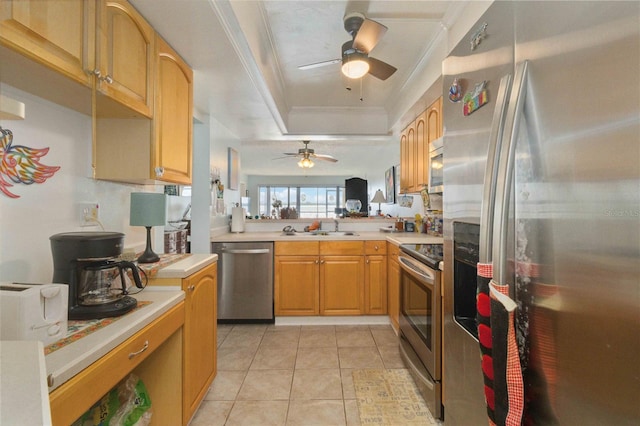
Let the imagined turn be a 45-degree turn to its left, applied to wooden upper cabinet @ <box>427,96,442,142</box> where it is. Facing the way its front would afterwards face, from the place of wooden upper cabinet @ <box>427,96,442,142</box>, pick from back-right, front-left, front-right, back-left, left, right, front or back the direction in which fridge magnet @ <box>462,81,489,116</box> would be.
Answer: front-left

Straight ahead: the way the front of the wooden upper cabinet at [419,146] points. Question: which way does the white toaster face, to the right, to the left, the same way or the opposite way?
the opposite way

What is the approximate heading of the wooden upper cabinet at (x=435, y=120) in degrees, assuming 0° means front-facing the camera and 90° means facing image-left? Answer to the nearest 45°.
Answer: approximately 90°

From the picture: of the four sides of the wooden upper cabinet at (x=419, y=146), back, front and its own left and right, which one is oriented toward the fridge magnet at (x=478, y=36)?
left

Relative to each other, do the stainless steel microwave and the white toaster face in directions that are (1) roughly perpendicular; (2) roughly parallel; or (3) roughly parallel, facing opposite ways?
roughly parallel, facing opposite ways

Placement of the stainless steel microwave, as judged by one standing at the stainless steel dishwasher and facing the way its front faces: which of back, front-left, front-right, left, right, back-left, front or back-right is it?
front-left

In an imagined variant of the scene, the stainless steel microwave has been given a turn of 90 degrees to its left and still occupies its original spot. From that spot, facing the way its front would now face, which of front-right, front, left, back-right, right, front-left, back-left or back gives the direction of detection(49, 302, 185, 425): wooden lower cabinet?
front-right

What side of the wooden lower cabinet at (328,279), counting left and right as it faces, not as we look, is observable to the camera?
front

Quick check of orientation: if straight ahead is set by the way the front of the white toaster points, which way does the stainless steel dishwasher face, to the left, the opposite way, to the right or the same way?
to the right

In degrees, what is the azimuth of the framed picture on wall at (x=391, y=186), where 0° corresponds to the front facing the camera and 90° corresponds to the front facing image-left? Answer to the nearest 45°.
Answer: approximately 90°

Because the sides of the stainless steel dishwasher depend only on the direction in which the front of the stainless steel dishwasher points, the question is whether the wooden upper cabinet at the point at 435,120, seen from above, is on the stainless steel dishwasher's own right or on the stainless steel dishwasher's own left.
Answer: on the stainless steel dishwasher's own left

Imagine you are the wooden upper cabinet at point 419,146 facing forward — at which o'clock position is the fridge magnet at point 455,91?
The fridge magnet is roughly at 9 o'clock from the wooden upper cabinet.

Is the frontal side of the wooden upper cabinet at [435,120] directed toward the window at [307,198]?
no

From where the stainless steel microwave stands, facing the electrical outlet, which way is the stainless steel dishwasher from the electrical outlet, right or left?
right

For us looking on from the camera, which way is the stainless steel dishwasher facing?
facing the viewer

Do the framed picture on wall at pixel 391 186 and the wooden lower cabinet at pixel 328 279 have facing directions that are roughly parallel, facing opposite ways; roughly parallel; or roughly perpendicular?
roughly perpendicular

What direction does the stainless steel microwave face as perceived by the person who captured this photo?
facing to the left of the viewer

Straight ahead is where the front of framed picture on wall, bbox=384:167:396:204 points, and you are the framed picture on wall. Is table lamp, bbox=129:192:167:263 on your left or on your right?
on your left

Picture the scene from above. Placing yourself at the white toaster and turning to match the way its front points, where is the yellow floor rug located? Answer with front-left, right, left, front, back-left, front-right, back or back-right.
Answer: front-left

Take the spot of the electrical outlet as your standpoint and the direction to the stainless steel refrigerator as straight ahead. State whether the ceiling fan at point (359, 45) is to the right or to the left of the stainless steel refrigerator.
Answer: left

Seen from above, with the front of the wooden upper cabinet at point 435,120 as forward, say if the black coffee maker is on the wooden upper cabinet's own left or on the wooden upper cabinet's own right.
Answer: on the wooden upper cabinet's own left
